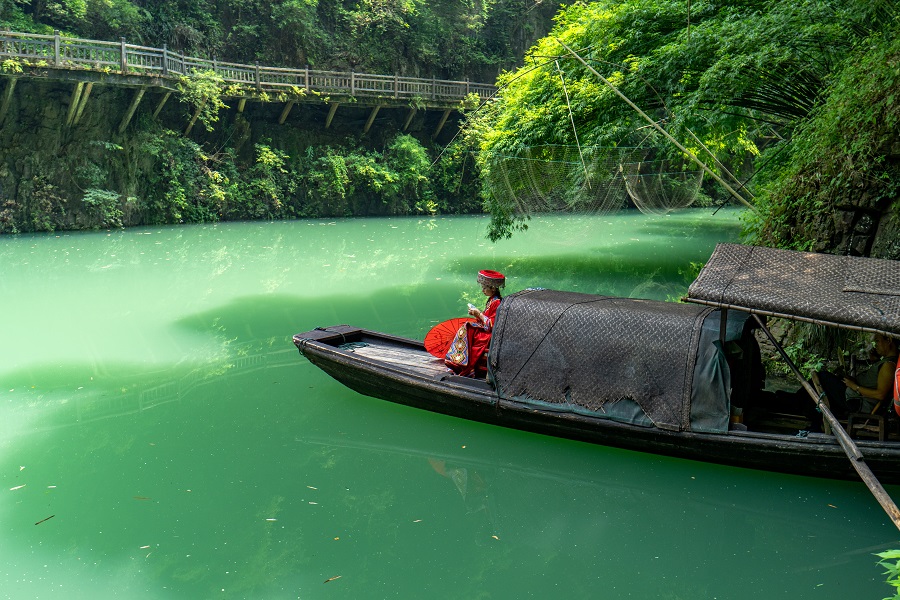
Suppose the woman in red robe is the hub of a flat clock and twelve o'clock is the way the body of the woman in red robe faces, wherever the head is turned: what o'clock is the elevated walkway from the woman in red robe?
The elevated walkway is roughly at 2 o'clock from the woman in red robe.

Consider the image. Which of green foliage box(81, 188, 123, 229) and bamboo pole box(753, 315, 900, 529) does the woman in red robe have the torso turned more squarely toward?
the green foliage

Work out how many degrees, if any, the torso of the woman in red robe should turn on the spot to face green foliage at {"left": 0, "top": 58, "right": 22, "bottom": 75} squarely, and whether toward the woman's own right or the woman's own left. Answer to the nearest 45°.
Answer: approximately 45° to the woman's own right

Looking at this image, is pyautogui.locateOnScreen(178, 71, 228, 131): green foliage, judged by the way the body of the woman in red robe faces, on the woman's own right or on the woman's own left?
on the woman's own right

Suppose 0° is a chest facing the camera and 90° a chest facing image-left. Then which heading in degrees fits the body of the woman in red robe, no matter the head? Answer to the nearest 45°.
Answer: approximately 90°

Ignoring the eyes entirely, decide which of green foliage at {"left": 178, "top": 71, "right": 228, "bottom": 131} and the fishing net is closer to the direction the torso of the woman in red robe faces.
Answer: the green foliage

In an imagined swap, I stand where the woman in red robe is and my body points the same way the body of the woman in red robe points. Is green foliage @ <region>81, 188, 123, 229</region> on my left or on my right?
on my right

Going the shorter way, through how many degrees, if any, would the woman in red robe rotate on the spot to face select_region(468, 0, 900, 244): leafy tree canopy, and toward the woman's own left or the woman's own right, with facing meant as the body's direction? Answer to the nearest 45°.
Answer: approximately 135° to the woman's own right

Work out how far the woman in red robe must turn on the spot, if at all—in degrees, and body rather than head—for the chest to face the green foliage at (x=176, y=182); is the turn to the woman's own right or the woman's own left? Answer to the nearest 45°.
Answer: approximately 45° to the woman's own right
